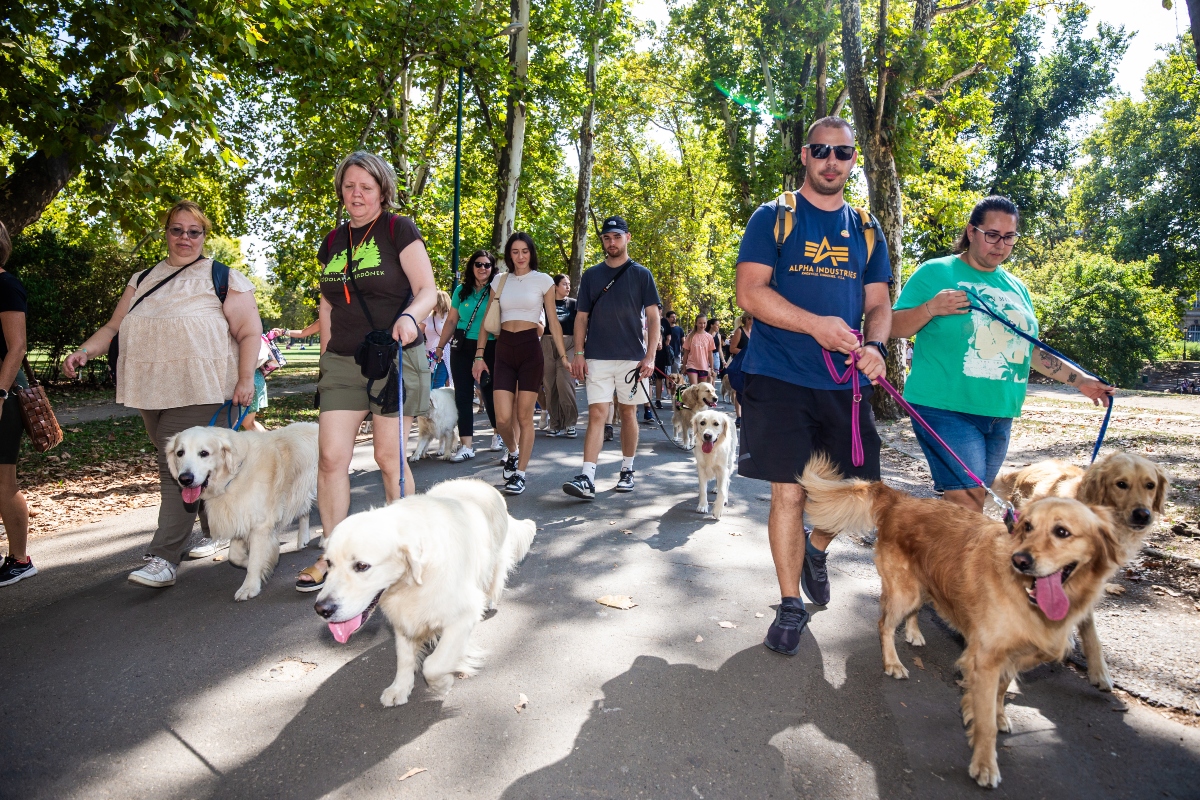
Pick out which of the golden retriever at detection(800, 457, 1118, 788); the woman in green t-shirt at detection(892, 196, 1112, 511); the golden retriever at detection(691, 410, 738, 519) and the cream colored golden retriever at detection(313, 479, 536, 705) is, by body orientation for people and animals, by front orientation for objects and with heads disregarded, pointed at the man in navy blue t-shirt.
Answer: the golden retriever at detection(691, 410, 738, 519)

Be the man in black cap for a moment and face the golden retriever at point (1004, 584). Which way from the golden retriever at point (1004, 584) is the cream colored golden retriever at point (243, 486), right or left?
right

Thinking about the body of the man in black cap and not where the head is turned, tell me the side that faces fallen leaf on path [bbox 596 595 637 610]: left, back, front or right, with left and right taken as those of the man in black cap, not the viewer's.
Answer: front

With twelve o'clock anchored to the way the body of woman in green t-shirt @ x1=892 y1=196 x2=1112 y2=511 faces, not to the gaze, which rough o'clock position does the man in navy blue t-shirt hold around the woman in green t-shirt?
The man in navy blue t-shirt is roughly at 3 o'clock from the woman in green t-shirt.

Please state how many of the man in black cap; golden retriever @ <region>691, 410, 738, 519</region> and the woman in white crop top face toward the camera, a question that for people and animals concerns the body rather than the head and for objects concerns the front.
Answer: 3

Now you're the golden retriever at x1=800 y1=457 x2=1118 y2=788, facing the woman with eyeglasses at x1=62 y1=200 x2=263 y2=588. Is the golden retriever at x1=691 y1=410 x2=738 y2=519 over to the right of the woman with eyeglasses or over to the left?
right

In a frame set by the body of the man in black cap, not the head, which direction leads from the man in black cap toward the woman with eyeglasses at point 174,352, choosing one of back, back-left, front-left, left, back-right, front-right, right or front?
front-right

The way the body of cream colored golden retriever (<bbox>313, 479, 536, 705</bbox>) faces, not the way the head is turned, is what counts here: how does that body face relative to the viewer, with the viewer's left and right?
facing the viewer and to the left of the viewer

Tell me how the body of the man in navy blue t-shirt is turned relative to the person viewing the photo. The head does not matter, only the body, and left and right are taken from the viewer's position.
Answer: facing the viewer

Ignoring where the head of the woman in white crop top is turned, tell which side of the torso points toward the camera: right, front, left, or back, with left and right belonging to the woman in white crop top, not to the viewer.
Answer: front

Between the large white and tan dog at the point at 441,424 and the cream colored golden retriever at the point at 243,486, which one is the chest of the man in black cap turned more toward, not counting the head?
the cream colored golden retriever

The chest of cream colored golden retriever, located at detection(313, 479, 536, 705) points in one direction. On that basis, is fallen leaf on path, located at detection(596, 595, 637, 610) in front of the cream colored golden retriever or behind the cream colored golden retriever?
behind

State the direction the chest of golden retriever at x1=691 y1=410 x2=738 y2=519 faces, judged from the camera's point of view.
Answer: toward the camera

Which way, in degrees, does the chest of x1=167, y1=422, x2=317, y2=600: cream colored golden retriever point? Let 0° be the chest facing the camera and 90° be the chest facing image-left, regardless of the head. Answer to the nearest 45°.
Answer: approximately 45°

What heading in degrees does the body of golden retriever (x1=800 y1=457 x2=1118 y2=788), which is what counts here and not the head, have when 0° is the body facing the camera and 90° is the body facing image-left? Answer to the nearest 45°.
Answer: approximately 315°
